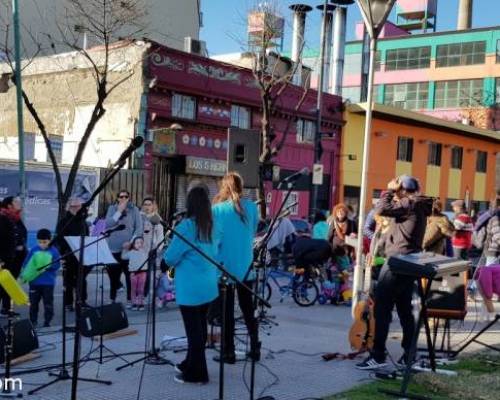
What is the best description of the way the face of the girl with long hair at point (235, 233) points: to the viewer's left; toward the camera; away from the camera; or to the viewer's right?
away from the camera

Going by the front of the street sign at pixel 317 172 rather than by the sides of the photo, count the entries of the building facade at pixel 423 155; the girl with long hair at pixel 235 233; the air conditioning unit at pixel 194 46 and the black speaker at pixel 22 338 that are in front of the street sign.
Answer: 2

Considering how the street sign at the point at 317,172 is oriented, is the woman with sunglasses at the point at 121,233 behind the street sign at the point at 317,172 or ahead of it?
ahead

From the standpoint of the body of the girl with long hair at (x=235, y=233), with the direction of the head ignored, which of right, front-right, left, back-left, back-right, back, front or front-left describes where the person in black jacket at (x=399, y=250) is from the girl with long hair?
right

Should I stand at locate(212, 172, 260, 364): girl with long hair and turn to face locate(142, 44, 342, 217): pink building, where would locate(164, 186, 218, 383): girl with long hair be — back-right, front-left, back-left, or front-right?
back-left

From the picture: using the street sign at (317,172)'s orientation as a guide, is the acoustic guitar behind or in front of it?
in front

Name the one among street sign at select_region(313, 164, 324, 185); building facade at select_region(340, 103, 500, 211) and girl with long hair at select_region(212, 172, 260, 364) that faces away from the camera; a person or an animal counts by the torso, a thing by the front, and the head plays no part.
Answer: the girl with long hair

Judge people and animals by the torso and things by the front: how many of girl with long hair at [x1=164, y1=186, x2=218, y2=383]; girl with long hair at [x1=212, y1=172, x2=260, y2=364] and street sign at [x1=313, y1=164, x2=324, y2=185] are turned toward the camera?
1

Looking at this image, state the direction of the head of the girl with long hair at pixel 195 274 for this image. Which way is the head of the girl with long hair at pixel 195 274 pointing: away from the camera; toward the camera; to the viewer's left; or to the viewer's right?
away from the camera

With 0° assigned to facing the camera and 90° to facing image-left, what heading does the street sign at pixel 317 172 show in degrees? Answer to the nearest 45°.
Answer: approximately 0°

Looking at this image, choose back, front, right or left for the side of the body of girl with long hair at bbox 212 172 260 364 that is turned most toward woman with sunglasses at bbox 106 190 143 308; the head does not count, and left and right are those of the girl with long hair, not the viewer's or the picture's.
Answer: front

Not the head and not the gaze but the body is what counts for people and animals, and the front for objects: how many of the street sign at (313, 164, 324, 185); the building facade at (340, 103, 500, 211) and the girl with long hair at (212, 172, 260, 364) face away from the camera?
1

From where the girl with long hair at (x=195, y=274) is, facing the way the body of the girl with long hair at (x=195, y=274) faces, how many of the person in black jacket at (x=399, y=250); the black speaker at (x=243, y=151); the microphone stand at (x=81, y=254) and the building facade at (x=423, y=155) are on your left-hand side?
1

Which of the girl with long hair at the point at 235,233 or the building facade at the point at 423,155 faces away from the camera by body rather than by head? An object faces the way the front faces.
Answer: the girl with long hair

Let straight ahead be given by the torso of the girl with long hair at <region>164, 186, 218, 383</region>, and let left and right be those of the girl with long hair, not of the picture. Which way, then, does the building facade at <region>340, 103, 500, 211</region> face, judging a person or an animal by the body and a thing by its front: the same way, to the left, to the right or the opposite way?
the opposite way

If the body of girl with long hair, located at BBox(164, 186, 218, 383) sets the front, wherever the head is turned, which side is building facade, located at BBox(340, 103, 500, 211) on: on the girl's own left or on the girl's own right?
on the girl's own right
